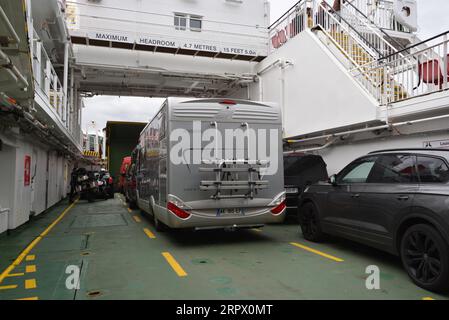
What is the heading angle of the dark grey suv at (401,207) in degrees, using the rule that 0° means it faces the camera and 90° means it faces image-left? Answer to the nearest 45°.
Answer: approximately 135°

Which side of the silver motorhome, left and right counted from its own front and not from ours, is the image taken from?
back

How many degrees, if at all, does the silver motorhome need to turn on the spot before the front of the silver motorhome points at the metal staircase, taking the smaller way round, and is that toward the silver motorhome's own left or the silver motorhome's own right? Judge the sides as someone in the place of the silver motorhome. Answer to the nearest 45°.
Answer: approximately 45° to the silver motorhome's own right

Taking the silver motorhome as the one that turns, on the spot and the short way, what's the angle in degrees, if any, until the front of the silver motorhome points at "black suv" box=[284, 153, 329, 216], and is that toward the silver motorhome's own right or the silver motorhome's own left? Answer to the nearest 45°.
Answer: approximately 45° to the silver motorhome's own right

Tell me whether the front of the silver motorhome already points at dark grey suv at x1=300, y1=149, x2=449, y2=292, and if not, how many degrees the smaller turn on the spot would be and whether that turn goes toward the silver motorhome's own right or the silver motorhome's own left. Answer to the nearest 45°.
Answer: approximately 135° to the silver motorhome's own right

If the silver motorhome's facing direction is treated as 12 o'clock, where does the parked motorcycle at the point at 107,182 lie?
The parked motorcycle is roughly at 11 o'clock from the silver motorhome.
